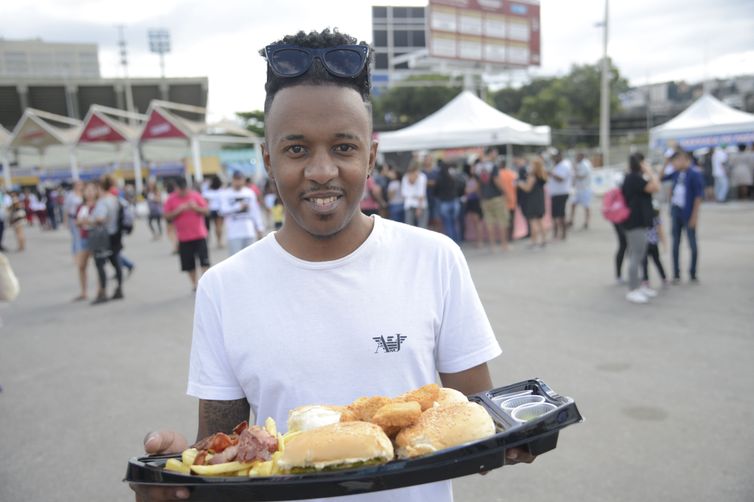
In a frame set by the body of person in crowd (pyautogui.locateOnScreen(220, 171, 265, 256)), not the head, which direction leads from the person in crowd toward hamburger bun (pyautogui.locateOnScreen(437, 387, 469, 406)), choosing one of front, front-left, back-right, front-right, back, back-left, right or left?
front

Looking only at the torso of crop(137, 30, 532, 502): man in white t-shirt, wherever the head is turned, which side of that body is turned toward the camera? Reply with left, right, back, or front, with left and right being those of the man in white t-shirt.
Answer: front

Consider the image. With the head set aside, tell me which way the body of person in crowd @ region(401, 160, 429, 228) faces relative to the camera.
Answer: toward the camera

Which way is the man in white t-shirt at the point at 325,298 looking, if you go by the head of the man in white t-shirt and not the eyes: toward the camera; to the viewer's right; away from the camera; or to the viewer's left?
toward the camera

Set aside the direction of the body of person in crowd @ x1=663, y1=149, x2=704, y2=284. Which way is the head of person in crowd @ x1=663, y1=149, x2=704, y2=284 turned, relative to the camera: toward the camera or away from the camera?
toward the camera

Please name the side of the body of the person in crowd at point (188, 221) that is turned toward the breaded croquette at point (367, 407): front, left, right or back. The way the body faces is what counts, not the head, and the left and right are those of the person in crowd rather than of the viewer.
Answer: front
